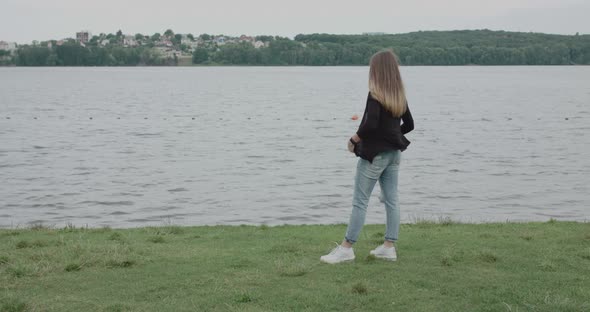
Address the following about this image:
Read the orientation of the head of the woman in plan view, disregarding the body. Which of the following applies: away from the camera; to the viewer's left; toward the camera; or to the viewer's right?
away from the camera

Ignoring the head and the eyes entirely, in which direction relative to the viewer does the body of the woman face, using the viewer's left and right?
facing away from the viewer and to the left of the viewer
